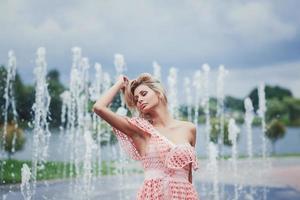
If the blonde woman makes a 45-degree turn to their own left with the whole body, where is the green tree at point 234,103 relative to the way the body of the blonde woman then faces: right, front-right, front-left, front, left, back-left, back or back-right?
back-left

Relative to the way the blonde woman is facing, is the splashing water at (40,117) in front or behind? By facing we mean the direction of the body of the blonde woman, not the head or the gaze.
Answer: behind

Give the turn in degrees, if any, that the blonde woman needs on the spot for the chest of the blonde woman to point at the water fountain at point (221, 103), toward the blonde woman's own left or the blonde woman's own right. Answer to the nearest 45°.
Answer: approximately 180°

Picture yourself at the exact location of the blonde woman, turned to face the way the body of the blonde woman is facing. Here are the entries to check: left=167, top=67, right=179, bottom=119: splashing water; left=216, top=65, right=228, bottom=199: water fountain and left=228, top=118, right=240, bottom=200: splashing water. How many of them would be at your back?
3

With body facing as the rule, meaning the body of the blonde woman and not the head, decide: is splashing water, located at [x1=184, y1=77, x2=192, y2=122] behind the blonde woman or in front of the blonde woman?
behind

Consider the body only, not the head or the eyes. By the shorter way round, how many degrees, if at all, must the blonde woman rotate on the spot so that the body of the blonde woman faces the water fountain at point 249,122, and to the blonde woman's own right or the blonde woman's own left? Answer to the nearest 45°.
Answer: approximately 180°

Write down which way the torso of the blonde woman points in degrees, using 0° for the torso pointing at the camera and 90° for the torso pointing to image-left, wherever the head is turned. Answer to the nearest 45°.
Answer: approximately 0°

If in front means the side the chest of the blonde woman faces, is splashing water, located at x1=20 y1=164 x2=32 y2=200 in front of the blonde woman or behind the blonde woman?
behind

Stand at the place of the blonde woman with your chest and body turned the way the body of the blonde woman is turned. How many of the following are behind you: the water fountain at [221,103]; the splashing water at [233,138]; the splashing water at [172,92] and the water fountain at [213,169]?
4

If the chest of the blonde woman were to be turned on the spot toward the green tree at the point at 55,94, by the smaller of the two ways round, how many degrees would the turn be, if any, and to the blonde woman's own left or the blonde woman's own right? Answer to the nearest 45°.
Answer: approximately 180°

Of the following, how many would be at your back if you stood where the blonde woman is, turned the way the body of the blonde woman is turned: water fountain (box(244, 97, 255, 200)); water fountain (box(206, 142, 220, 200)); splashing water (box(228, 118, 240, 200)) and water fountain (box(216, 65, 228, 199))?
4

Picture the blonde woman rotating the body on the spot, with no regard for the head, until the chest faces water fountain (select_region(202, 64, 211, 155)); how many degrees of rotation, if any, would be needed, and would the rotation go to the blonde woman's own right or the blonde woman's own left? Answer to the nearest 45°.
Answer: approximately 180°

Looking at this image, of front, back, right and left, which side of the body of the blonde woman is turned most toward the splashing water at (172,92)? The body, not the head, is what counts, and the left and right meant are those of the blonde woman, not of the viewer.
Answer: back

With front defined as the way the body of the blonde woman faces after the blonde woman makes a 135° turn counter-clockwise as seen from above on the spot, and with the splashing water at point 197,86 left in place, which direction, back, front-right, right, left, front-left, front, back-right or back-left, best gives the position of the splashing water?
front-left

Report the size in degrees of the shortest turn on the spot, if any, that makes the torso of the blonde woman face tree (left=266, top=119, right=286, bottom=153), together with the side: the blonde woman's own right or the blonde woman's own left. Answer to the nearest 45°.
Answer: approximately 180°

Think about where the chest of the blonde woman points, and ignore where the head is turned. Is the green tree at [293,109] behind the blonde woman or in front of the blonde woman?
behind
